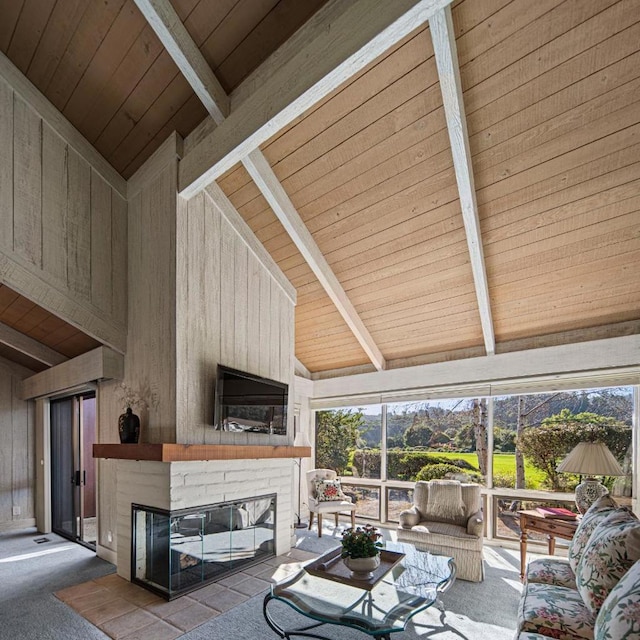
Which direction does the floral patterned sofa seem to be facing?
to the viewer's left

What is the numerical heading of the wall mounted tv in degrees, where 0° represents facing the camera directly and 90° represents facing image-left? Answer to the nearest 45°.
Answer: approximately 315°

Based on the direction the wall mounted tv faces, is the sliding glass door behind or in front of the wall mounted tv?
behind

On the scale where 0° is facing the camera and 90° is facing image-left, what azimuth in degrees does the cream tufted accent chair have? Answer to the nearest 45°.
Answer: approximately 315°
